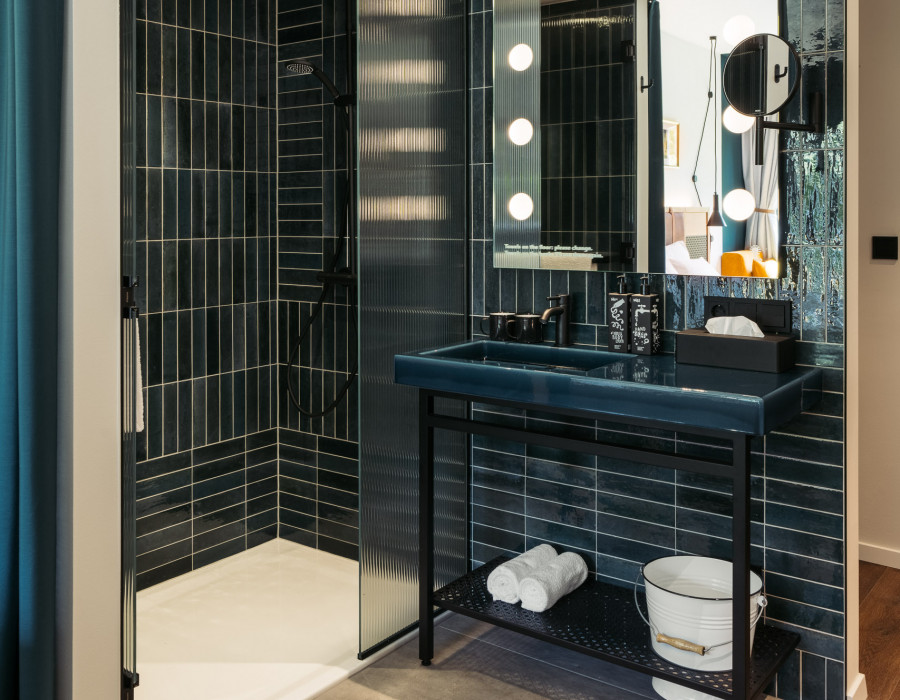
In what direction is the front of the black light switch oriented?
toward the camera

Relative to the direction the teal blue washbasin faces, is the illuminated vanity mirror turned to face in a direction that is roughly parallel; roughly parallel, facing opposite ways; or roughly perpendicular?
roughly parallel

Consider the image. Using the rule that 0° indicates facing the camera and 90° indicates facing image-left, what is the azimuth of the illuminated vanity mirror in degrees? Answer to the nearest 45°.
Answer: approximately 45°

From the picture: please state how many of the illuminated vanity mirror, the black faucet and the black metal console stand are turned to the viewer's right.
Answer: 0

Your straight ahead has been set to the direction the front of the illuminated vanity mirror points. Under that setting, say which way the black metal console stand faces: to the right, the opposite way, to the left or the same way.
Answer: the same way

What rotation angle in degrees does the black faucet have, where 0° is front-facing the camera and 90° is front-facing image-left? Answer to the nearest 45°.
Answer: approximately 45°

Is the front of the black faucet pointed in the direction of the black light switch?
no

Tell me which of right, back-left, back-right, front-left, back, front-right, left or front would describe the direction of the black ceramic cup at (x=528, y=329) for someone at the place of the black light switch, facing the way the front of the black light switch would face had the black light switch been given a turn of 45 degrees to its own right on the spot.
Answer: front
